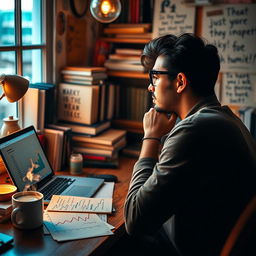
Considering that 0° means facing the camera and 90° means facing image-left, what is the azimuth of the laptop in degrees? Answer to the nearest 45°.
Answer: approximately 315°

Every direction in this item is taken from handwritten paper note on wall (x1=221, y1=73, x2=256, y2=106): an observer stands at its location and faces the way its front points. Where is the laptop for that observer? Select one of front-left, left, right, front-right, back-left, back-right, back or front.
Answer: front-right

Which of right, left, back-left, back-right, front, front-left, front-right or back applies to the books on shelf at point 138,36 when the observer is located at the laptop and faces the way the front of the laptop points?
left

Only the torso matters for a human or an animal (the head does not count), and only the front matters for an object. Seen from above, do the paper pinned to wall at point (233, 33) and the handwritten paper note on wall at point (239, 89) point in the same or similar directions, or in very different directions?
same or similar directions

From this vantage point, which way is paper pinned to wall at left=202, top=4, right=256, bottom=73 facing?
toward the camera

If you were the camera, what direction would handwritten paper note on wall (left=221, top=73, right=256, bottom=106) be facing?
facing the viewer

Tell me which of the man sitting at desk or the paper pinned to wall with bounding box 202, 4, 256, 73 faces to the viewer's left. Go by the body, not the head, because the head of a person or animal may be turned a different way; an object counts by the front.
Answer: the man sitting at desk

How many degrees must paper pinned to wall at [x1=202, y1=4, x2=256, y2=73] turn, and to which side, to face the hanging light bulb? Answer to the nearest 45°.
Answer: approximately 45° to its right

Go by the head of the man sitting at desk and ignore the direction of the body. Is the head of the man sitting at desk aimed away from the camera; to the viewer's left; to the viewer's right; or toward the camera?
to the viewer's left

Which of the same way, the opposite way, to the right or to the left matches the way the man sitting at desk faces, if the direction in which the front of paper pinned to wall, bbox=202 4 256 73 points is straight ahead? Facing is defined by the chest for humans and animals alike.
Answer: to the right

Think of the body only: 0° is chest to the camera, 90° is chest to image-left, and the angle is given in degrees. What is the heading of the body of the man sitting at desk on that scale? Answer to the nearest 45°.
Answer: approximately 90°

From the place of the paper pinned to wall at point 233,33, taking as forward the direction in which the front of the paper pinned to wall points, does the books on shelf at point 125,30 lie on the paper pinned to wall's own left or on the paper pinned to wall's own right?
on the paper pinned to wall's own right

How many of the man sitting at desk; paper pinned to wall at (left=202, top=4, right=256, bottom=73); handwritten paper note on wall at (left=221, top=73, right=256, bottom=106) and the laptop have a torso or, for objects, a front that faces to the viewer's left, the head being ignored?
1
